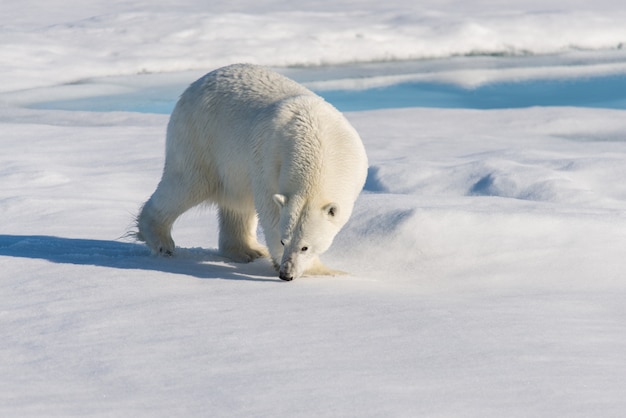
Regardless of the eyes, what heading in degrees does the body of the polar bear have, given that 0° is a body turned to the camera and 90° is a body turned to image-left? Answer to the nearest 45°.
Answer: approximately 315°
